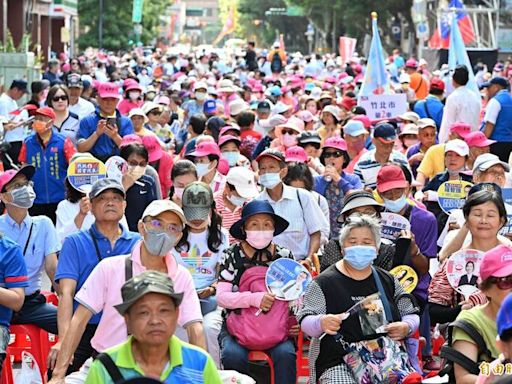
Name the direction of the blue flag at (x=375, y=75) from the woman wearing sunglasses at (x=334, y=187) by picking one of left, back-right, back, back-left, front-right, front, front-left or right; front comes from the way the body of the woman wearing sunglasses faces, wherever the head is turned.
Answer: back

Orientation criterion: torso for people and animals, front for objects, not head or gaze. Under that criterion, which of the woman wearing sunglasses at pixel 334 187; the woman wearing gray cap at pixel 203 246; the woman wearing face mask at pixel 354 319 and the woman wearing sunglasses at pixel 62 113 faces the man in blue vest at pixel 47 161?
the woman wearing sunglasses at pixel 62 113

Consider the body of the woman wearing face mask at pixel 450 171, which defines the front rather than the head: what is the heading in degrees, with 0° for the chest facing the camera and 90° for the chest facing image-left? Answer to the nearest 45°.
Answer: approximately 0°

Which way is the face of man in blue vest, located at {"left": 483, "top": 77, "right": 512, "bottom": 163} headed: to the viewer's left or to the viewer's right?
to the viewer's left

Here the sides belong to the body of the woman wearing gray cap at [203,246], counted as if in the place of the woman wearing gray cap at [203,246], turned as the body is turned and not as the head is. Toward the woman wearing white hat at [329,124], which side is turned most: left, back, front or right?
back

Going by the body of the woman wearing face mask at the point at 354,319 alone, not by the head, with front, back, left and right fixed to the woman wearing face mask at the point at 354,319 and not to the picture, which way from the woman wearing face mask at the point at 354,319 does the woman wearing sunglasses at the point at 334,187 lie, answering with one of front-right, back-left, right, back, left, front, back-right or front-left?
back

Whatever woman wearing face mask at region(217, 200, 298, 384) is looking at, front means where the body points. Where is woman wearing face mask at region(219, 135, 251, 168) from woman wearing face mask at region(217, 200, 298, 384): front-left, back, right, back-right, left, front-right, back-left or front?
back

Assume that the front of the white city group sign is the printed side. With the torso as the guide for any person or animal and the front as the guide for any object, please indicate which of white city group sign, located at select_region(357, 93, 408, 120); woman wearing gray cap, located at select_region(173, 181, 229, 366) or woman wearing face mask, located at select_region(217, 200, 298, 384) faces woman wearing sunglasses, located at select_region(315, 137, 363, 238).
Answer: the white city group sign

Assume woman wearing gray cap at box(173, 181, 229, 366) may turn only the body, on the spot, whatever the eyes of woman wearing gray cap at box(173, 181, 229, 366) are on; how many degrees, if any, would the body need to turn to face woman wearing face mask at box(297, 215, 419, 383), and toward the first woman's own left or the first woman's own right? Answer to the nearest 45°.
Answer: approximately 45° to the first woman's own left

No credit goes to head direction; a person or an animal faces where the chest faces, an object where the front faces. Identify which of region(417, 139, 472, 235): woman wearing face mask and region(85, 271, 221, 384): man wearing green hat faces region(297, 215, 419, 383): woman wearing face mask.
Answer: region(417, 139, 472, 235): woman wearing face mask

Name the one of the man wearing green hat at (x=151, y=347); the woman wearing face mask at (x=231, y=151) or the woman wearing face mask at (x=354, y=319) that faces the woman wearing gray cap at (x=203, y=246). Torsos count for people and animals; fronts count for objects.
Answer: the woman wearing face mask at (x=231, y=151)
